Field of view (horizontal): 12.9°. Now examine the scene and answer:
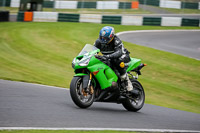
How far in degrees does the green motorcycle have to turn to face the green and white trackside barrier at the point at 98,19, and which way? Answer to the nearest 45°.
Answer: approximately 135° to its right

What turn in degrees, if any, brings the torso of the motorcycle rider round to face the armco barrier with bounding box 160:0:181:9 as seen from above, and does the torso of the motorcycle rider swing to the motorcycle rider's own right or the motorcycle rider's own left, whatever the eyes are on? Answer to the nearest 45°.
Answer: approximately 135° to the motorcycle rider's own right

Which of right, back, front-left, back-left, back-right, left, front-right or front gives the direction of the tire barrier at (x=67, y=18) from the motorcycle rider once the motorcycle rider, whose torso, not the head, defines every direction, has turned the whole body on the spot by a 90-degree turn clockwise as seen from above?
front-right

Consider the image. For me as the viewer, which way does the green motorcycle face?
facing the viewer and to the left of the viewer

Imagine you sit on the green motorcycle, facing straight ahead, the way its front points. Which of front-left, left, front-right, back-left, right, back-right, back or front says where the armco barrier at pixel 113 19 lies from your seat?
back-right

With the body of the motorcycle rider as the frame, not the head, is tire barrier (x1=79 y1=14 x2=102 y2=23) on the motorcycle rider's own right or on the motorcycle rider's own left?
on the motorcycle rider's own right

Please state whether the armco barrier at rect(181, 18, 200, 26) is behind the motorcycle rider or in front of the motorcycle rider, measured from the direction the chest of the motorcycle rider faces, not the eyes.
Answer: behind

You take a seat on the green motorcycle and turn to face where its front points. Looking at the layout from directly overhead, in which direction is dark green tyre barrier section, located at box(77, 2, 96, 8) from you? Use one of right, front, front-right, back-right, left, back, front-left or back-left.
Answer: back-right

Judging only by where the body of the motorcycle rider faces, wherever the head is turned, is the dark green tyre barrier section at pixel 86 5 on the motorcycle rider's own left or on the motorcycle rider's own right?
on the motorcycle rider's own right

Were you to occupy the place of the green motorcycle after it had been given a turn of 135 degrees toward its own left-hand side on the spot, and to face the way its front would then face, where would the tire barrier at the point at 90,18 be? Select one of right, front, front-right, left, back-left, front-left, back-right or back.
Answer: left

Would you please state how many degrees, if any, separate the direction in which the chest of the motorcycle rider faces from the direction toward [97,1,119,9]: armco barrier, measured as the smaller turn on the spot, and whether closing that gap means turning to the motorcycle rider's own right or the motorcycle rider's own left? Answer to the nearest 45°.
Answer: approximately 135° to the motorcycle rider's own right

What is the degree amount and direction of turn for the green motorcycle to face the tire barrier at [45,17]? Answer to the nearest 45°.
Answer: approximately 135° to its right

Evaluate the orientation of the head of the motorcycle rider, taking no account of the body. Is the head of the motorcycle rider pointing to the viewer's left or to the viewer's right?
to the viewer's left

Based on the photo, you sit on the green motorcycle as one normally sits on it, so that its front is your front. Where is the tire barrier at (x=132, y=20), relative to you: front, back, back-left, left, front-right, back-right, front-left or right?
back-right

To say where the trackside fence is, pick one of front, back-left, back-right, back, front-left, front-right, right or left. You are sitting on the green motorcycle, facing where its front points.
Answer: back-right
